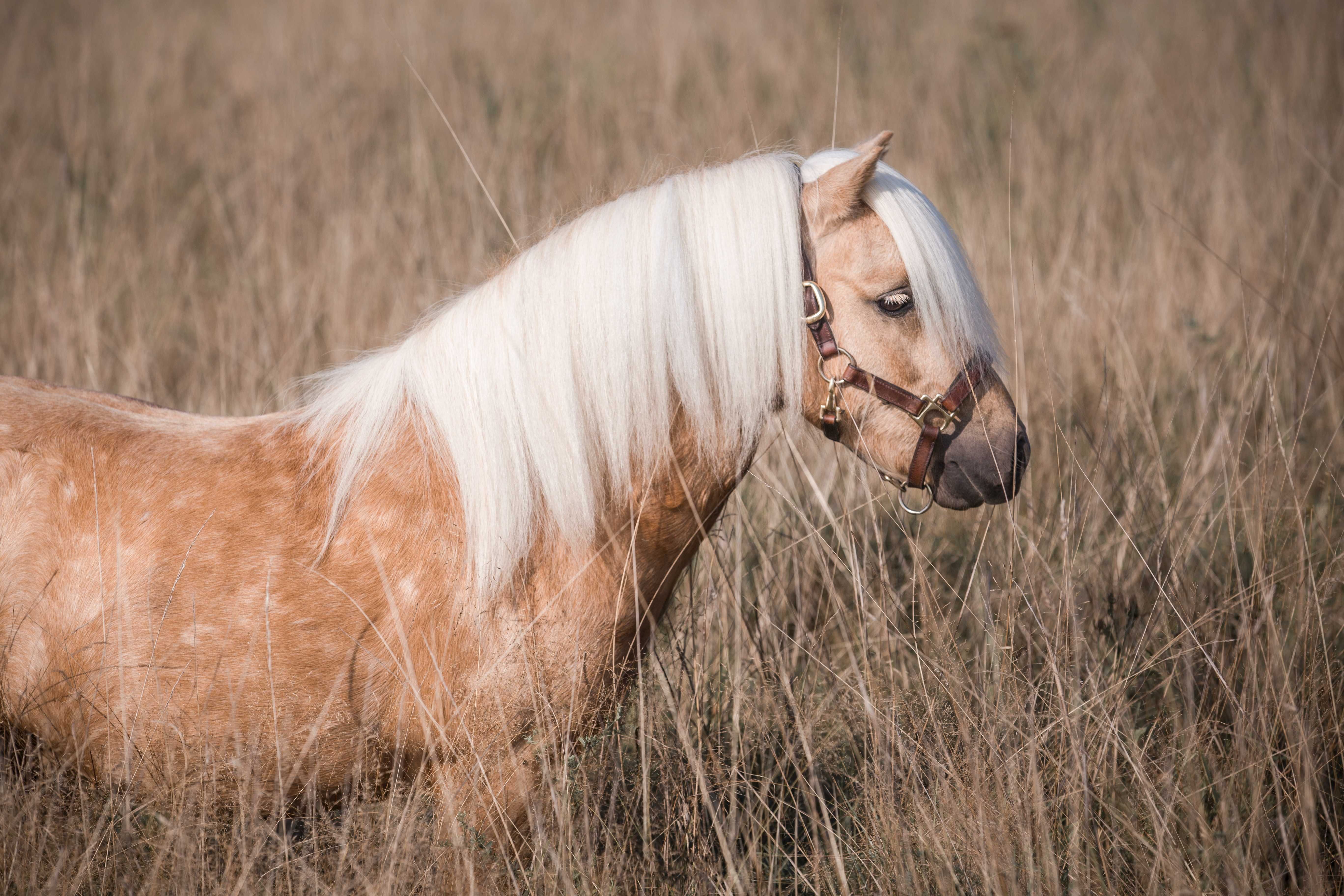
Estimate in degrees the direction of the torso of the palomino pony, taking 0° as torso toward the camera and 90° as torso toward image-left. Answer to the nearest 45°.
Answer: approximately 270°
